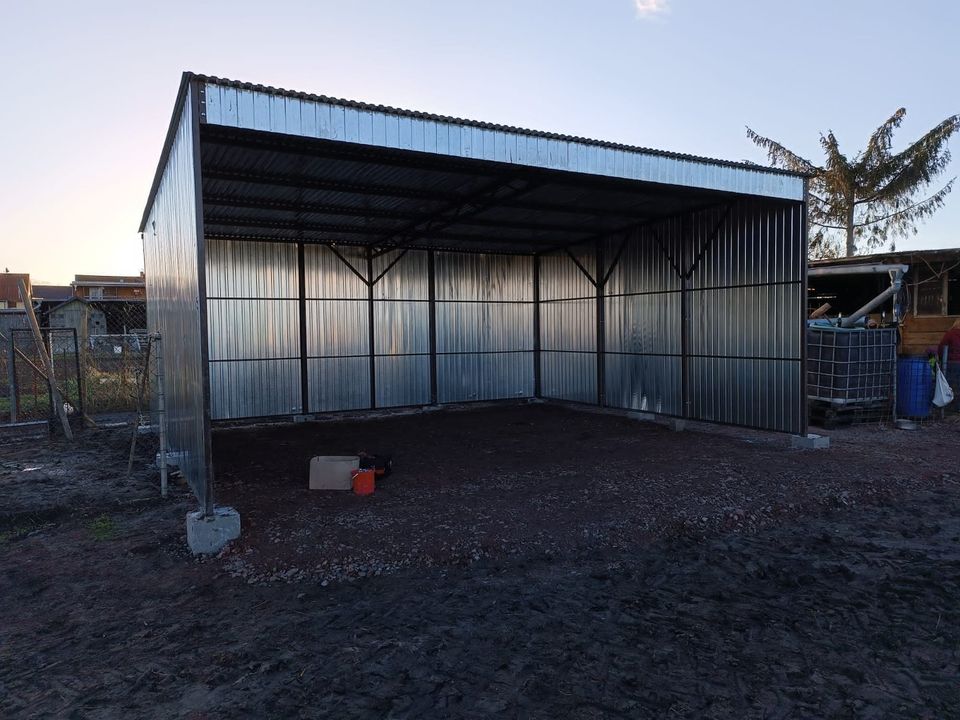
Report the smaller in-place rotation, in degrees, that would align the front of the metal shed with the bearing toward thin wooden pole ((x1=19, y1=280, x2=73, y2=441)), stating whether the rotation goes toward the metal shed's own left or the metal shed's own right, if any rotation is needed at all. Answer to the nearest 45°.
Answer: approximately 135° to the metal shed's own right

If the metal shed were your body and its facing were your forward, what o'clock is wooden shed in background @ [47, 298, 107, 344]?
The wooden shed in background is roughly at 6 o'clock from the metal shed.

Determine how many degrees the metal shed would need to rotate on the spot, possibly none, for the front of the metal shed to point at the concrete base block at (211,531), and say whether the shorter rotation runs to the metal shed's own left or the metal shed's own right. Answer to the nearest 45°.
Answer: approximately 45° to the metal shed's own right

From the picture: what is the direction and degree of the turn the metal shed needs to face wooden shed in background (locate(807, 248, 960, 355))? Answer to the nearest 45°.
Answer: approximately 45° to its left

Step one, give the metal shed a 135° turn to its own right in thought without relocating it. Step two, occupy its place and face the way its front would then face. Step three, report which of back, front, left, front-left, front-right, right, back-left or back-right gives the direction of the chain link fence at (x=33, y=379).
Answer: front

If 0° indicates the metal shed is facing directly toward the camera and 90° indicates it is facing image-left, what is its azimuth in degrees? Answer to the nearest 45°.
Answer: approximately 315°

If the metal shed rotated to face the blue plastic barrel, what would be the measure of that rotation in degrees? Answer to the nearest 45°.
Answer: approximately 45° to its left

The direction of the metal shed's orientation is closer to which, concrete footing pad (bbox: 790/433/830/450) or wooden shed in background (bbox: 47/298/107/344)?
the concrete footing pad

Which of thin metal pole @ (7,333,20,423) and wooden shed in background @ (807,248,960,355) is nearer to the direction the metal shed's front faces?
the wooden shed in background

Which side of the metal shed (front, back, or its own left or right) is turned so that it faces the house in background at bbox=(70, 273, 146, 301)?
back

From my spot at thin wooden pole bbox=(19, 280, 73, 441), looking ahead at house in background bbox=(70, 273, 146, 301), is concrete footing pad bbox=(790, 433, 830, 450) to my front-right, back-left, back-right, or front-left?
back-right
